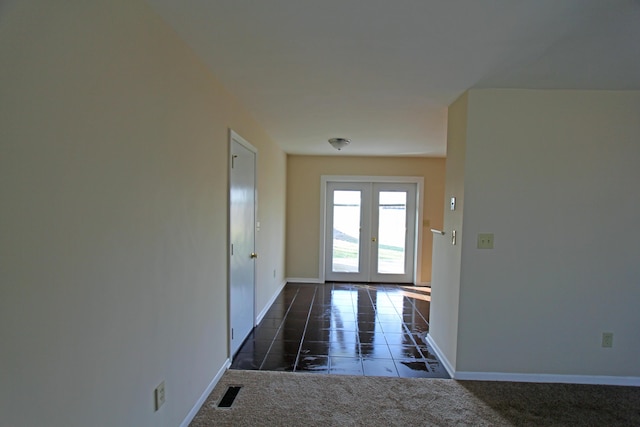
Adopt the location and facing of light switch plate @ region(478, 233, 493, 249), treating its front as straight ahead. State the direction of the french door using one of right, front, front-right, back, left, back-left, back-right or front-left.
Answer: back-right

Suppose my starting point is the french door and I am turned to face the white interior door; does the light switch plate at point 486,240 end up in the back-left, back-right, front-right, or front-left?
front-left

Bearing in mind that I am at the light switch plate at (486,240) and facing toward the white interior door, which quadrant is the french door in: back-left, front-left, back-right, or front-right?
front-right

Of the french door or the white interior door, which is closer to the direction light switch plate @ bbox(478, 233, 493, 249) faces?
the white interior door

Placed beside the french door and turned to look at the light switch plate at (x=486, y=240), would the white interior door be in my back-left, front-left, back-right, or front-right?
front-right

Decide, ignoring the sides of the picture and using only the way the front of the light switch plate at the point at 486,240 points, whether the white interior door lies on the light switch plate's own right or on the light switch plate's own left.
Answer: on the light switch plate's own right

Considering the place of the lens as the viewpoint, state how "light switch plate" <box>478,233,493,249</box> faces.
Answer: facing the viewer
